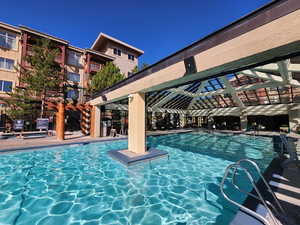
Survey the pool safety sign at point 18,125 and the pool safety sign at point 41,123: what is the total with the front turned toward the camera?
2

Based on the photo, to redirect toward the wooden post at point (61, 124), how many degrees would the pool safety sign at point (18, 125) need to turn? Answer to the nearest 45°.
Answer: approximately 45° to its left

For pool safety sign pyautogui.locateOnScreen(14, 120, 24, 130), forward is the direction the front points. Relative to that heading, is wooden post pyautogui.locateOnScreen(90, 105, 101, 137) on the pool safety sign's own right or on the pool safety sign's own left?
on the pool safety sign's own left

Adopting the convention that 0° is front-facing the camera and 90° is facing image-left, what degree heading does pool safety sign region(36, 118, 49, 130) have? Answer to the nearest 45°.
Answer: approximately 0°
